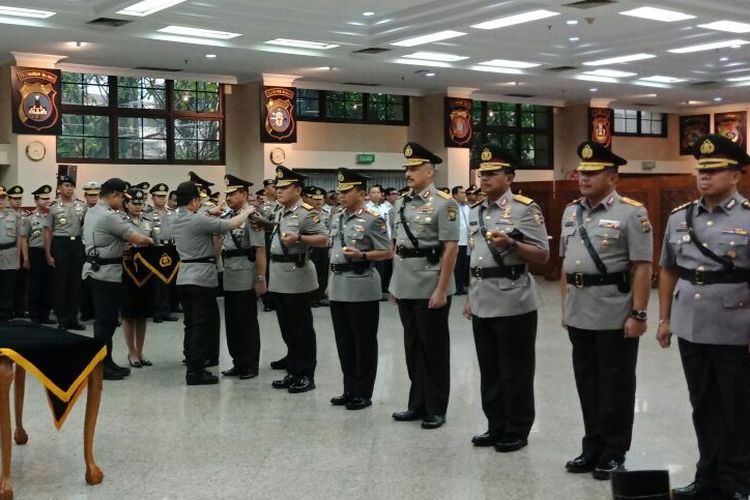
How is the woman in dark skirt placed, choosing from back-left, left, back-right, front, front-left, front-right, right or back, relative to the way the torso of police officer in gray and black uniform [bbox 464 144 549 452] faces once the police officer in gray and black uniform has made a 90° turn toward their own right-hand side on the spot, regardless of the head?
front

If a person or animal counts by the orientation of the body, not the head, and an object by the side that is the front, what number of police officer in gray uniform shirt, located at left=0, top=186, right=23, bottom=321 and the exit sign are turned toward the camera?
2

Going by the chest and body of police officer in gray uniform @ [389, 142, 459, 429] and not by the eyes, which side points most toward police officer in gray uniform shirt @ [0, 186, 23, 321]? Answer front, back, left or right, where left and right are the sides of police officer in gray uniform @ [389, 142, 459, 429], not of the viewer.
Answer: right

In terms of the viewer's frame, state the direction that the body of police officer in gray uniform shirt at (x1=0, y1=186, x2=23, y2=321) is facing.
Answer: toward the camera

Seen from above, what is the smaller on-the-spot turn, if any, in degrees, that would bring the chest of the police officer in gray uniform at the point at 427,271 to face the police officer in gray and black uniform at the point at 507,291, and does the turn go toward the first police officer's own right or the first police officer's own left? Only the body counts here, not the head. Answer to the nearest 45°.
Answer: approximately 90° to the first police officer's own left

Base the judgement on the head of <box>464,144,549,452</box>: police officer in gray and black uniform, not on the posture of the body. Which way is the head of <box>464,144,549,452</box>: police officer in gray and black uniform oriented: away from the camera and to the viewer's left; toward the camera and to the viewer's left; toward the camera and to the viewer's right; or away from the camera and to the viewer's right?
toward the camera and to the viewer's left

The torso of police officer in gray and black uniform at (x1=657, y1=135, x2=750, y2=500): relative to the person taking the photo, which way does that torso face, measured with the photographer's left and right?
facing the viewer and to the left of the viewer

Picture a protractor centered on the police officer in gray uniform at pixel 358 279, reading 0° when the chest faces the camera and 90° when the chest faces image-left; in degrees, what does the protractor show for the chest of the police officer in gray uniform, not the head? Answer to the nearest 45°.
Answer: approximately 45°
